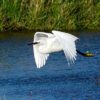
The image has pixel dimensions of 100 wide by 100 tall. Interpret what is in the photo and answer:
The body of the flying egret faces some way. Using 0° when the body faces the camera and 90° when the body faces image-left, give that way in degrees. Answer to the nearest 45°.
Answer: approximately 45°
